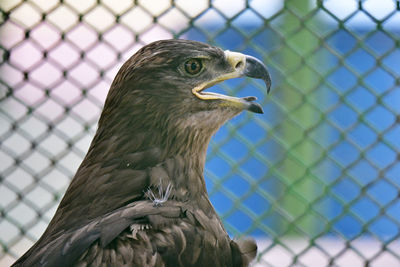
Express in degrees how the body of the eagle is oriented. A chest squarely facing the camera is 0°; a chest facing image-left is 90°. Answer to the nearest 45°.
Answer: approximately 270°

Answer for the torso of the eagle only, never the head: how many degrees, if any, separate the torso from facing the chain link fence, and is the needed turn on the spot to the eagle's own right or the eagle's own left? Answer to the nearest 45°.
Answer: approximately 90° to the eagle's own left
